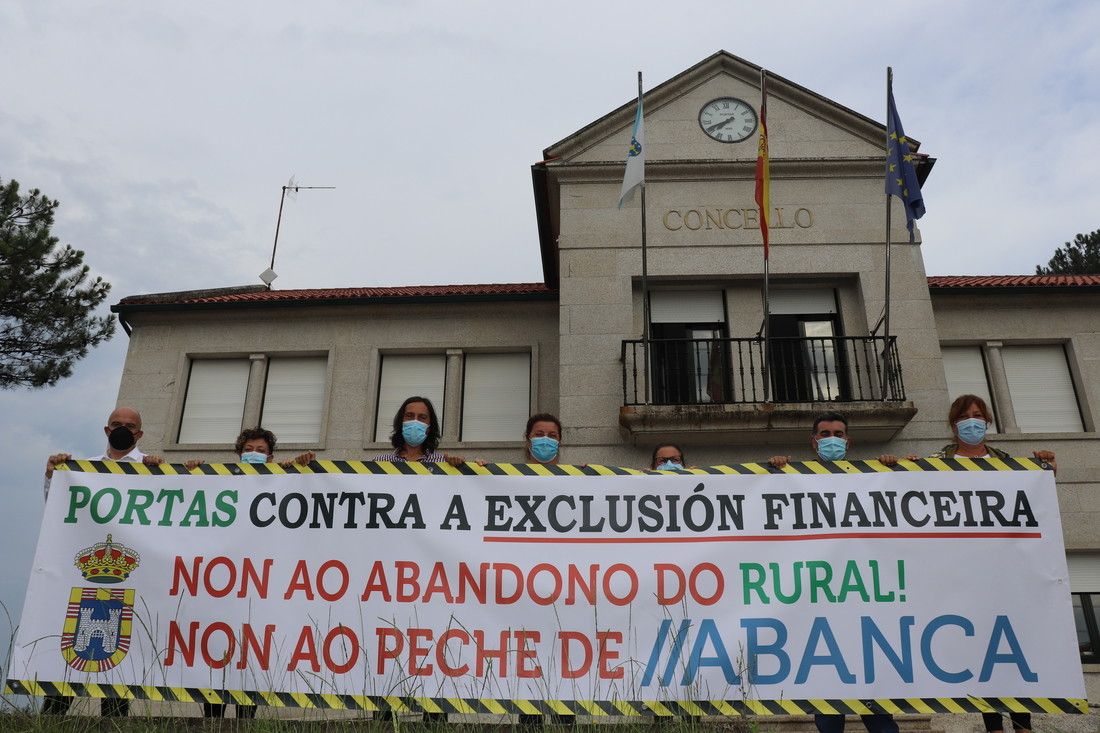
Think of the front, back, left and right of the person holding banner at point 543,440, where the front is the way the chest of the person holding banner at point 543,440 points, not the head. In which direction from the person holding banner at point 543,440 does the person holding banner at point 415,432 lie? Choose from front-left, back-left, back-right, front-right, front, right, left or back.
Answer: right

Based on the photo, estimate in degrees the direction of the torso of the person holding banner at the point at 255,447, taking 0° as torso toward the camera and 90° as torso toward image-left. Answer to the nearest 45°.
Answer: approximately 0°

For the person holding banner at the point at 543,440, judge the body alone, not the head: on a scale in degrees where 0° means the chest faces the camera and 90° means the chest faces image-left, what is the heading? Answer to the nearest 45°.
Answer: approximately 0°

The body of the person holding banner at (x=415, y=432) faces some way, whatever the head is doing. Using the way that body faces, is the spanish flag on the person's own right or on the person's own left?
on the person's own left

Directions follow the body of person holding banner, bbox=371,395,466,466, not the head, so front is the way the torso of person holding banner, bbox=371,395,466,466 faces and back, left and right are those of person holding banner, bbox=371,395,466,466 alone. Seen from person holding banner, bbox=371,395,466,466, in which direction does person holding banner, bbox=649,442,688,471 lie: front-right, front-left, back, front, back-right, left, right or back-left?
left
